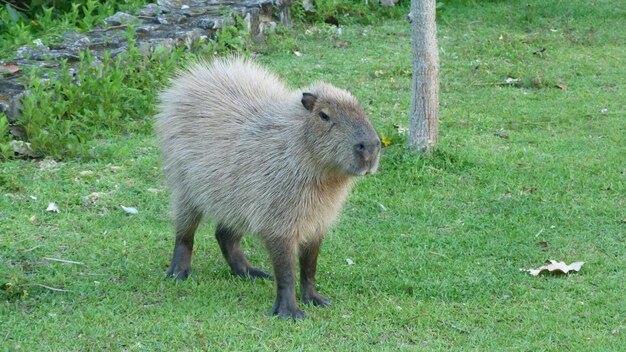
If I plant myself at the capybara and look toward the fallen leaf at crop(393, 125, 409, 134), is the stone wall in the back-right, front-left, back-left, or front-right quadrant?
front-left

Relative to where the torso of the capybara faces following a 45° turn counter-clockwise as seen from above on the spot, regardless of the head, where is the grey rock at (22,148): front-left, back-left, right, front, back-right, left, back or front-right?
back-left

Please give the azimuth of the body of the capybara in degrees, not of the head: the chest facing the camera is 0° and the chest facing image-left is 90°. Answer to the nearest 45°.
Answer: approximately 315°

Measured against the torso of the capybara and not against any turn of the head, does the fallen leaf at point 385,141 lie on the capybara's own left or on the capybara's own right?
on the capybara's own left

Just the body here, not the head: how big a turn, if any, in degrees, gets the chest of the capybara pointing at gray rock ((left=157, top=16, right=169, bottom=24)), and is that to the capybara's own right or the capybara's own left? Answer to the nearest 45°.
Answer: approximately 135° to the capybara's own left

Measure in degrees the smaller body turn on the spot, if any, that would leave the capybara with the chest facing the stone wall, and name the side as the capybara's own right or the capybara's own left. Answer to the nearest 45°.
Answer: approximately 135° to the capybara's own left

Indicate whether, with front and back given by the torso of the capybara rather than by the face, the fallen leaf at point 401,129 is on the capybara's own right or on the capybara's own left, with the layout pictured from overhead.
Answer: on the capybara's own left

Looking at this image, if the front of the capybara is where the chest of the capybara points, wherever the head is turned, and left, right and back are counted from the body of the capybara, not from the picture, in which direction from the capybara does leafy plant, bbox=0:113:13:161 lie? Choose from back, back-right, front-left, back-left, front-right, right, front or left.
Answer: back

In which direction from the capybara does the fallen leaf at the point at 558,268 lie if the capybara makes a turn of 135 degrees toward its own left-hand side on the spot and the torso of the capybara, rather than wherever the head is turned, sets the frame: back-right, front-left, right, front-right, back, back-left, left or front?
right

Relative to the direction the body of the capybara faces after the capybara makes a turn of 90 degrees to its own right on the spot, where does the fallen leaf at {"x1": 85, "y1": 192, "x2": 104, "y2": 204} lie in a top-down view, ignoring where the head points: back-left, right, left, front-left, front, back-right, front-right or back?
right

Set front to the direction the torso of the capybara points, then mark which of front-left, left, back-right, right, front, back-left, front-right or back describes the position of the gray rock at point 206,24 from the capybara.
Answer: back-left

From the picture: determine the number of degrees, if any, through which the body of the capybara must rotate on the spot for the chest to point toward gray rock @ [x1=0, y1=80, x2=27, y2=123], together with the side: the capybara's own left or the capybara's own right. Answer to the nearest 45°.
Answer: approximately 180°

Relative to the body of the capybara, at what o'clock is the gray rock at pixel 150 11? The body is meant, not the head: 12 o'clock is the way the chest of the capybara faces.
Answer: The gray rock is roughly at 7 o'clock from the capybara.

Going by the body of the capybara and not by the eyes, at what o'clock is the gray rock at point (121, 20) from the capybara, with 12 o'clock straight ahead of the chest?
The gray rock is roughly at 7 o'clock from the capybara.

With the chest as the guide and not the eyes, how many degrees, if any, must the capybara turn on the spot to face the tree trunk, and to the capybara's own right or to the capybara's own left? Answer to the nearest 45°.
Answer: approximately 90° to the capybara's own left

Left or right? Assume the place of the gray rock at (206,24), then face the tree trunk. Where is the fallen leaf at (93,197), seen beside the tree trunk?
right

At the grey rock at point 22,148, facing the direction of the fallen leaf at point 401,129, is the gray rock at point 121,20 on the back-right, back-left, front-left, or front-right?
front-left
